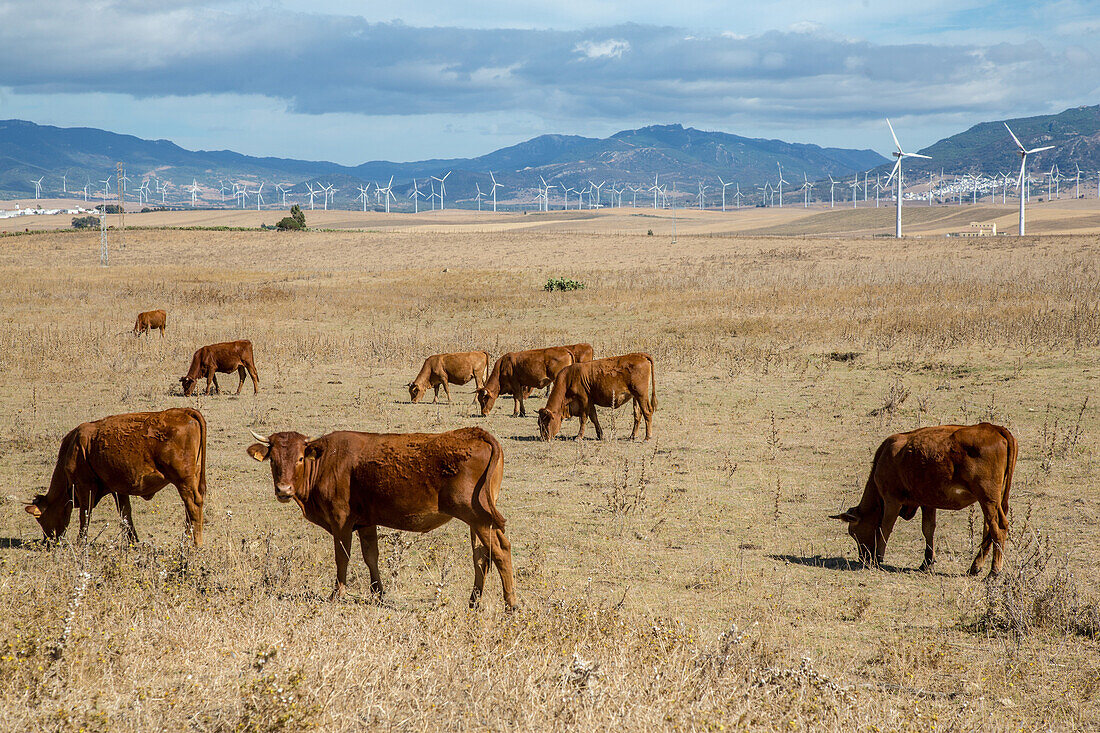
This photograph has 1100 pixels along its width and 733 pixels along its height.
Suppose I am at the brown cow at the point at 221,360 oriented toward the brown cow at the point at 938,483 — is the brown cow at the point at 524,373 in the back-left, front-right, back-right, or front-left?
front-left

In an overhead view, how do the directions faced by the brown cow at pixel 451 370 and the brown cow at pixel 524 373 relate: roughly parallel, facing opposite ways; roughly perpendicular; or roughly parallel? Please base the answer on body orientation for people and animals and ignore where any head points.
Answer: roughly parallel

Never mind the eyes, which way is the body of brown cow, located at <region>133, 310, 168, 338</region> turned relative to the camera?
to the viewer's left

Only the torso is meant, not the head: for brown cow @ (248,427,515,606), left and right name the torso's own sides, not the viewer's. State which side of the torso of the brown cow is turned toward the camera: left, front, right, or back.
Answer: left

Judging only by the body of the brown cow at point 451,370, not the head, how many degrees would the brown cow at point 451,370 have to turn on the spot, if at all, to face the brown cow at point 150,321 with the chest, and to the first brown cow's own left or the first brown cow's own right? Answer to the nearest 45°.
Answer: approximately 45° to the first brown cow's own right

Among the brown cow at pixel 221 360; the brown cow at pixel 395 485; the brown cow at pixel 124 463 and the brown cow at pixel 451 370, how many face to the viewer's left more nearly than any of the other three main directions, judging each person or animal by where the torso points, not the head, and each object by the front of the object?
4

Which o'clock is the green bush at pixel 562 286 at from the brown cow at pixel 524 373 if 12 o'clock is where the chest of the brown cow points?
The green bush is roughly at 3 o'clock from the brown cow.

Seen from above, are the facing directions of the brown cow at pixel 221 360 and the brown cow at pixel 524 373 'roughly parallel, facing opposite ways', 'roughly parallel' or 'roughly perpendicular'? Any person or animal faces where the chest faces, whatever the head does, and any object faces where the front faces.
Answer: roughly parallel

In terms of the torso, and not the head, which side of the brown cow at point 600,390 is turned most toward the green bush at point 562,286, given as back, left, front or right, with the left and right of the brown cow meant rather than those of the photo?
right

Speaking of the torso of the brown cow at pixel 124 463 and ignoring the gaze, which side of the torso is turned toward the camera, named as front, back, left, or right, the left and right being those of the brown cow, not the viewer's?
left

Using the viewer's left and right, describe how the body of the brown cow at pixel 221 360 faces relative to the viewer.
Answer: facing to the left of the viewer

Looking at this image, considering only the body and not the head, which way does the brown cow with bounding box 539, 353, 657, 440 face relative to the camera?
to the viewer's left

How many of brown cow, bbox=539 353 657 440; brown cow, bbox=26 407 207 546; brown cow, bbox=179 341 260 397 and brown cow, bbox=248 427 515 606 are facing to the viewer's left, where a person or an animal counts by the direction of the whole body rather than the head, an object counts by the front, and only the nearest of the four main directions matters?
4
